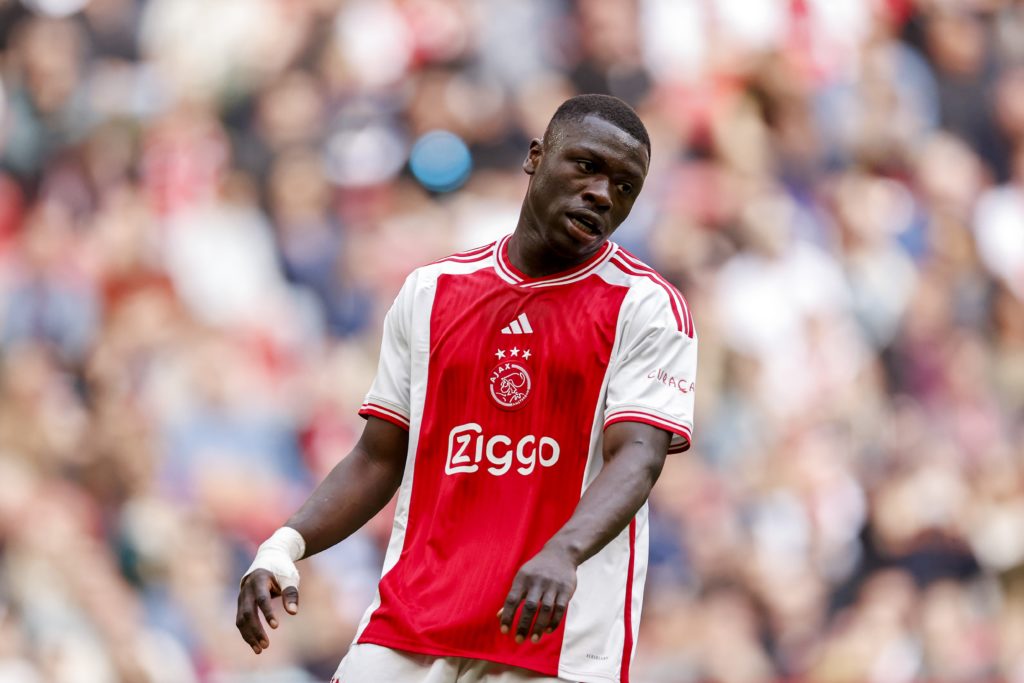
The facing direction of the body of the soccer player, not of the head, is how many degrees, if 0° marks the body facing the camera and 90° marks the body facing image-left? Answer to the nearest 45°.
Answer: approximately 0°

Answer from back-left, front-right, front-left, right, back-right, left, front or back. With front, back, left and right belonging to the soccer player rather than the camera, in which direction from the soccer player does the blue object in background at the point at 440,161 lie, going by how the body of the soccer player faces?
back
